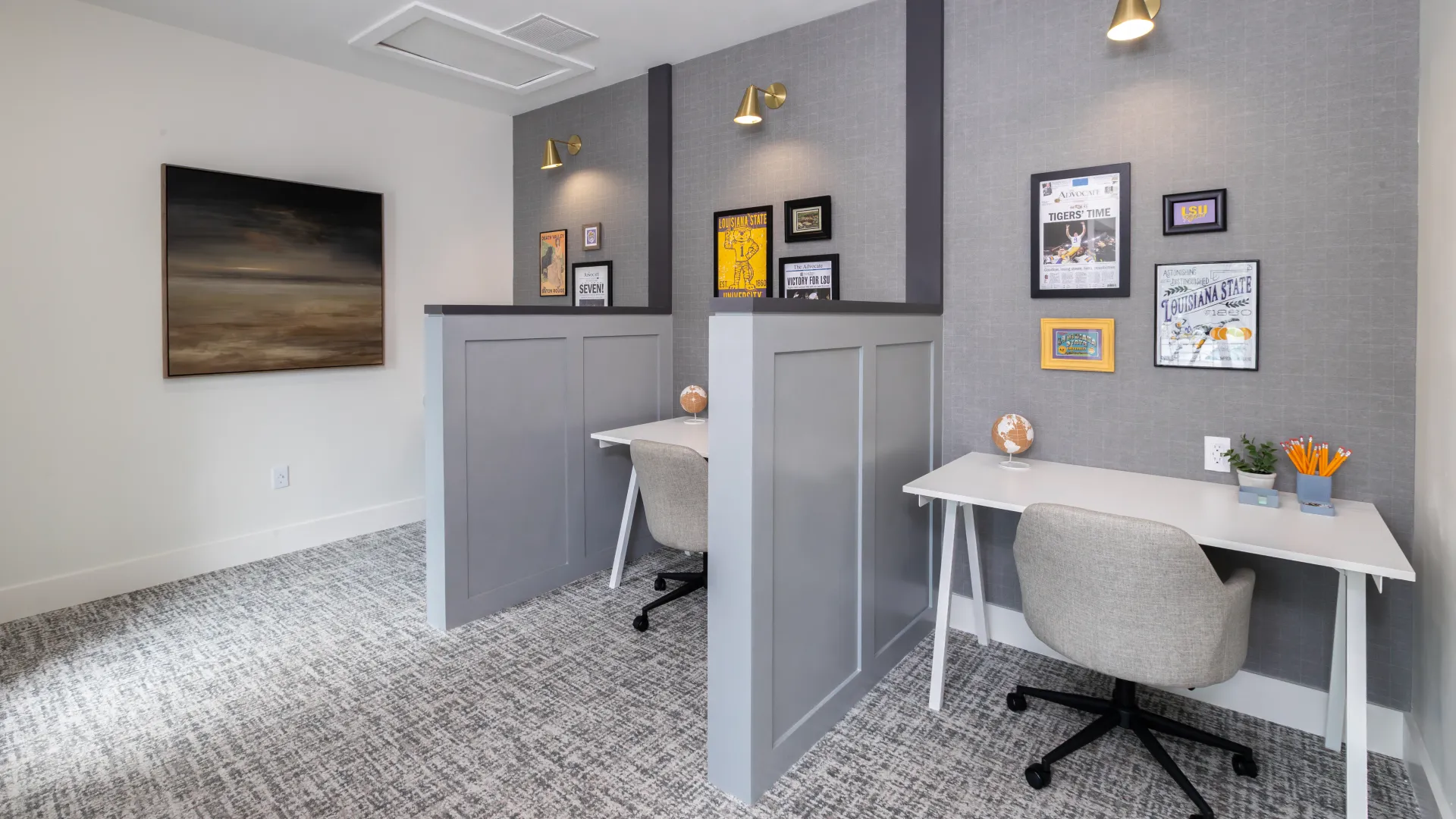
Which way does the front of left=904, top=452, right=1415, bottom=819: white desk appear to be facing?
toward the camera

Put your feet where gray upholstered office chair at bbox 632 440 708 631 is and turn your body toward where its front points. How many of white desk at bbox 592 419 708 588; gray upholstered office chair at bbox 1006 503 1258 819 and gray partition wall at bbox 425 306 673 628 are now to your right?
1

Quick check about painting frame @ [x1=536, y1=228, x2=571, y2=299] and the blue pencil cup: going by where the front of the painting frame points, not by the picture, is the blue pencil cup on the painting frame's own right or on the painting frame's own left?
on the painting frame's own left

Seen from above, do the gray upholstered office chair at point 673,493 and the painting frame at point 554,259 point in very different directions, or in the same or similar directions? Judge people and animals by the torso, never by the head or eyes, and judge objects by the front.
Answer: very different directions

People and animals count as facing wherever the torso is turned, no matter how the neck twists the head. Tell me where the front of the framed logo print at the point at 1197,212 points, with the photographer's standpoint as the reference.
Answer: facing the viewer

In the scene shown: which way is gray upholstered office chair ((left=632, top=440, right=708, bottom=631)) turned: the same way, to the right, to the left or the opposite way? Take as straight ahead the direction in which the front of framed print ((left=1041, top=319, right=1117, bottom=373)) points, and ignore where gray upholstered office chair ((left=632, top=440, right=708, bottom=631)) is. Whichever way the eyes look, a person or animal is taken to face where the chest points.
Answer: the opposite way

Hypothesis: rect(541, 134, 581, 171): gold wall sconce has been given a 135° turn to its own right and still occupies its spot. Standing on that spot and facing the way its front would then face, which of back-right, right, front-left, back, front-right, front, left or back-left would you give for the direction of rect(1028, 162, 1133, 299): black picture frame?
back-right

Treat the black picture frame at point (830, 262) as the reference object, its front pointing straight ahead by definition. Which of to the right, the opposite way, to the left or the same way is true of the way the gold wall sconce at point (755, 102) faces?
the same way

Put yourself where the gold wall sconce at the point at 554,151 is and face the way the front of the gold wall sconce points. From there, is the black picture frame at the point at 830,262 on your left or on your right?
on your left

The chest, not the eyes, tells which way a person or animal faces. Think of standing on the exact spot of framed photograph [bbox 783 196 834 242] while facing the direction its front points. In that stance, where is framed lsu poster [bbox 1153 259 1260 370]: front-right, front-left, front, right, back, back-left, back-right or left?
left

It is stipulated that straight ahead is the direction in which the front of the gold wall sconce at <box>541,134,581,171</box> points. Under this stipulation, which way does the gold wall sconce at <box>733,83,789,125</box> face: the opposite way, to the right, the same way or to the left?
the same way

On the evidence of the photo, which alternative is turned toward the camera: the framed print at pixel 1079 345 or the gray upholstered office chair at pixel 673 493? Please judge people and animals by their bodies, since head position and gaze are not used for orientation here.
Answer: the framed print

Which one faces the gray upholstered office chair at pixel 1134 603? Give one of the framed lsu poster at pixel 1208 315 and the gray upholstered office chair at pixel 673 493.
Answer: the framed lsu poster

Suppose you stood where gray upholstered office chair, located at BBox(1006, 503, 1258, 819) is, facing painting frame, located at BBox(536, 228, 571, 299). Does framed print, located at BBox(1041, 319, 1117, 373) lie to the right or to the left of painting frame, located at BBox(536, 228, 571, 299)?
right
